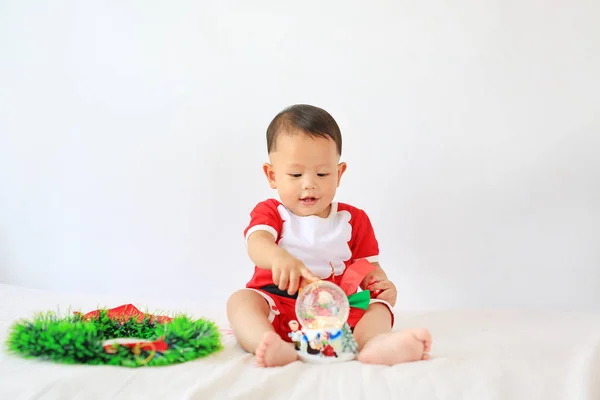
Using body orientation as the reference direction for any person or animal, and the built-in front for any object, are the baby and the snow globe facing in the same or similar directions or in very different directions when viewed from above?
same or similar directions

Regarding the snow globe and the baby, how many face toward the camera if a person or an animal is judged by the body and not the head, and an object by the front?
2

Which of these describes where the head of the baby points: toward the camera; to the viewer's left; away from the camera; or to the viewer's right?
toward the camera

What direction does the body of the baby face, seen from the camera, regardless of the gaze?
toward the camera
